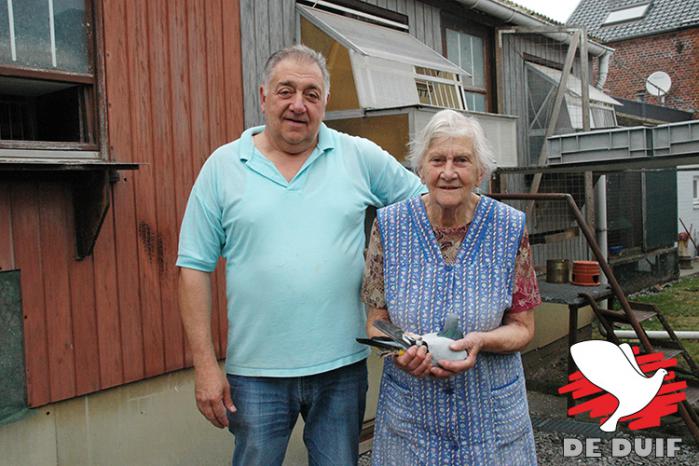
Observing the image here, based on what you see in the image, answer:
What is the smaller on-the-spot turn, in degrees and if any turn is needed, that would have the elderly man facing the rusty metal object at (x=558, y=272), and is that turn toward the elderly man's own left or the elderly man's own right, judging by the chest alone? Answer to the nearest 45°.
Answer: approximately 135° to the elderly man's own left

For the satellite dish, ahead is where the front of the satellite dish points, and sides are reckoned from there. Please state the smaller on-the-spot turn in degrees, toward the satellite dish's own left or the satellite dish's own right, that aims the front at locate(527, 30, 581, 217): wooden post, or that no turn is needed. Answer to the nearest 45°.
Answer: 0° — it already faces it

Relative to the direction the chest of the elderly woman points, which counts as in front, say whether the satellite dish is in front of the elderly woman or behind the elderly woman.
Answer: behind

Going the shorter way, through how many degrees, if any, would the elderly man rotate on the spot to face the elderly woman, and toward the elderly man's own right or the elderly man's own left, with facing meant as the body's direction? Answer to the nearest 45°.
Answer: approximately 90° to the elderly man's own left

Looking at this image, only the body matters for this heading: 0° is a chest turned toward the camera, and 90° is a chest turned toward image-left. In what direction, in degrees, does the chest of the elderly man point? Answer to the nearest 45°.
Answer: approximately 0°
